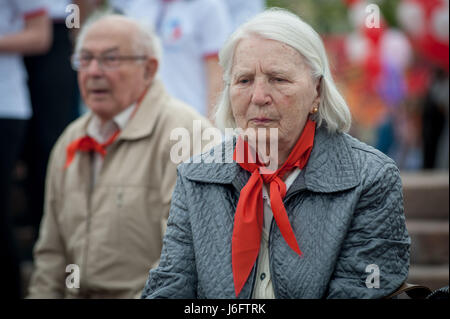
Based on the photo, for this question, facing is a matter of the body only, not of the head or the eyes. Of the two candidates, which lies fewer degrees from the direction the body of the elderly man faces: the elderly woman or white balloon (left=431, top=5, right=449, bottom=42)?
the elderly woman

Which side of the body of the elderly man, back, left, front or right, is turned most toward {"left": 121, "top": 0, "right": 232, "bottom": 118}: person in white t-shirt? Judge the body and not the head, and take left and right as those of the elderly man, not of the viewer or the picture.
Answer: back

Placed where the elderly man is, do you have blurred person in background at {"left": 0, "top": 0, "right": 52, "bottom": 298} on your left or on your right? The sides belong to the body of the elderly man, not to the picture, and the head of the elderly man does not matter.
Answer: on your right

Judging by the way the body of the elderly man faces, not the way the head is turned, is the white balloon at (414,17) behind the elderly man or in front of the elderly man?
behind
